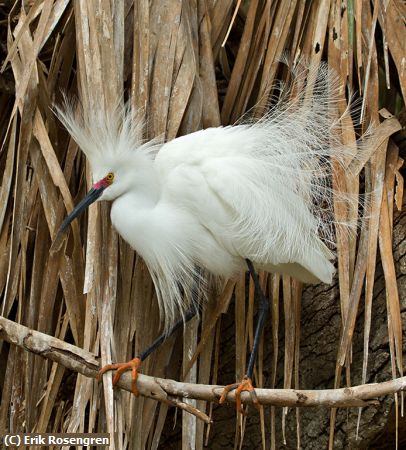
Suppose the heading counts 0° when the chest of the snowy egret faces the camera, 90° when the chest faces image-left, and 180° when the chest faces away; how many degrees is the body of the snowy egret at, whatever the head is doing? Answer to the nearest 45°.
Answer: approximately 90°
